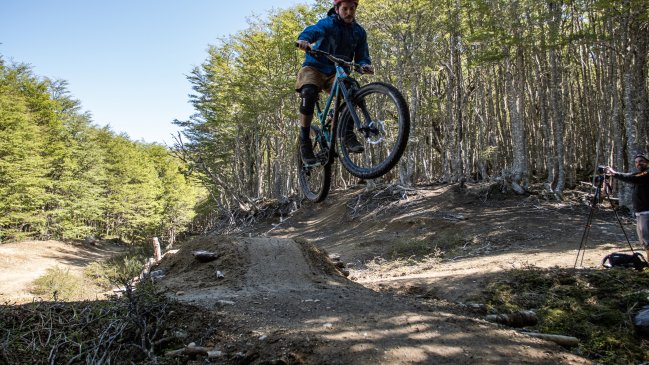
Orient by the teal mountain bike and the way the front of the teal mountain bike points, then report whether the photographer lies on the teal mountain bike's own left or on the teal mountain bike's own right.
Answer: on the teal mountain bike's own left

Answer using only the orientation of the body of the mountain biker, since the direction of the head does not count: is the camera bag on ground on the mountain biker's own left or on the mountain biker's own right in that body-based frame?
on the mountain biker's own left

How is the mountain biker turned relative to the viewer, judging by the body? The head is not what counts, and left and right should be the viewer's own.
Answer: facing the viewer and to the right of the viewer

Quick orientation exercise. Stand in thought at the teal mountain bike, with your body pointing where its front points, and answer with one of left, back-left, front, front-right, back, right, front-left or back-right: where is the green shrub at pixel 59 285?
back
